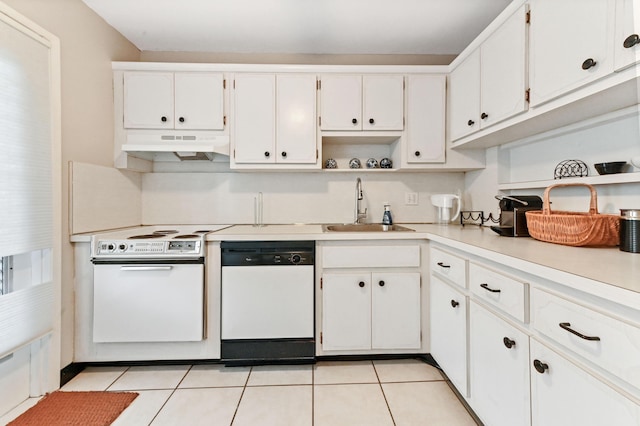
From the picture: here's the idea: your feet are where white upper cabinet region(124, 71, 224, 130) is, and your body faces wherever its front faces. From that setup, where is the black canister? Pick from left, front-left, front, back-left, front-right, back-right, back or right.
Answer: front-left

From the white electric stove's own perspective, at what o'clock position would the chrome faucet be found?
The chrome faucet is roughly at 9 o'clock from the white electric stove.

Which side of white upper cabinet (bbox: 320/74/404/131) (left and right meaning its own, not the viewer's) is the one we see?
front

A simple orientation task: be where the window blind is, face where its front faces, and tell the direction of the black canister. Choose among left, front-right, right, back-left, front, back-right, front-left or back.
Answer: front

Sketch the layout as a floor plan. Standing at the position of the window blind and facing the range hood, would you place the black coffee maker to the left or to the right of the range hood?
right

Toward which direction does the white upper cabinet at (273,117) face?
toward the camera

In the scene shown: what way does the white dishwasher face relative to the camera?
toward the camera

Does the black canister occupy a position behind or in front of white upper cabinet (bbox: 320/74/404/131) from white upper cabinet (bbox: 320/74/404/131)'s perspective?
in front

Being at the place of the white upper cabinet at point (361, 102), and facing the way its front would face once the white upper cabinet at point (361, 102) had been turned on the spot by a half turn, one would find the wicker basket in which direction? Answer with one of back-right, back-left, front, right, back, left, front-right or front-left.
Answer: back-right

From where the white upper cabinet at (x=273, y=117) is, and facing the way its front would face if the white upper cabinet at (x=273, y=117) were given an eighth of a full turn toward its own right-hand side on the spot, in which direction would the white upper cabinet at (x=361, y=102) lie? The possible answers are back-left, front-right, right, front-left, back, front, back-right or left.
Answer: back-left

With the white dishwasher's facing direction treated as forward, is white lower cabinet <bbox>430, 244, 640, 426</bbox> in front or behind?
in front

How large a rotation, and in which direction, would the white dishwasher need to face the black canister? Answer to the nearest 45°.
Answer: approximately 45° to its left

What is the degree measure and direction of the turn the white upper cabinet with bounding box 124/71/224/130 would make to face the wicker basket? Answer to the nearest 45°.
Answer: approximately 45° to its left

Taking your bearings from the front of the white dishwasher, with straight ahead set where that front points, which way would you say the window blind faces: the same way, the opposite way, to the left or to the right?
to the left

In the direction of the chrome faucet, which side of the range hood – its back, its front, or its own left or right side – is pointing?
left
